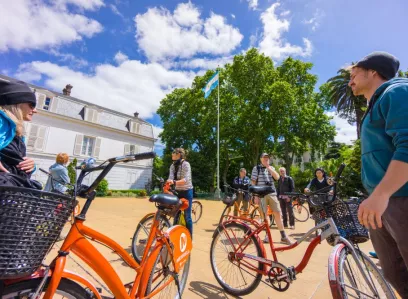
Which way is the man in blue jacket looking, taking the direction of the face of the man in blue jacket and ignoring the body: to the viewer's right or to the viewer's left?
to the viewer's left

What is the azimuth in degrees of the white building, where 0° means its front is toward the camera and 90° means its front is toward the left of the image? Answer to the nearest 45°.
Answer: approximately 315°

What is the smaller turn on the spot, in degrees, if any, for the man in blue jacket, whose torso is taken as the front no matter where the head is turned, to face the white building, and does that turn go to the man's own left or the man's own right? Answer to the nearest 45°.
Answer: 0° — they already face it

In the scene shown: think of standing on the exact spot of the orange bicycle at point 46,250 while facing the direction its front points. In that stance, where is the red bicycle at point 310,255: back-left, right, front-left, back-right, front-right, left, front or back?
back-left

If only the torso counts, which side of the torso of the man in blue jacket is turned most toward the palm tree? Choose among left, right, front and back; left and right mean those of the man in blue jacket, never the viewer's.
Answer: right

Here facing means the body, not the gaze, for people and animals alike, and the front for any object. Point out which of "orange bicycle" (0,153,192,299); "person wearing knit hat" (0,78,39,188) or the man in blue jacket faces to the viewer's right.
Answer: the person wearing knit hat

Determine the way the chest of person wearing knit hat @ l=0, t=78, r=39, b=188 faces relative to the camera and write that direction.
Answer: to the viewer's right

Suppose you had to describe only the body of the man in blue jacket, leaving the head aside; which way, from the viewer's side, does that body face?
to the viewer's left
